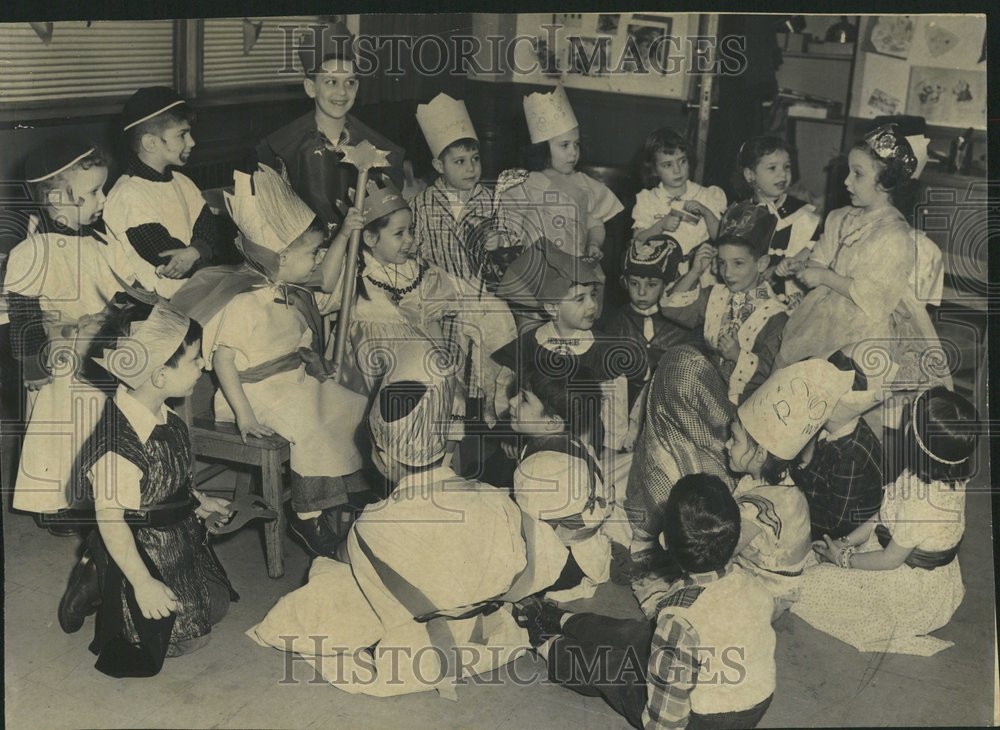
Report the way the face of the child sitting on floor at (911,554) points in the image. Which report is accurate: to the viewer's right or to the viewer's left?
to the viewer's left

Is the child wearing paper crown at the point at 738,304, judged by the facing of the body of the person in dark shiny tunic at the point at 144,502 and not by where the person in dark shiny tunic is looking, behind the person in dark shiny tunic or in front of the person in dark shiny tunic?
in front

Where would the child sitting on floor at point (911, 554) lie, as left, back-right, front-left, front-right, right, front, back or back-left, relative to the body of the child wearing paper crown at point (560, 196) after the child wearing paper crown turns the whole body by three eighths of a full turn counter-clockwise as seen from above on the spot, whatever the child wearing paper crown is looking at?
right

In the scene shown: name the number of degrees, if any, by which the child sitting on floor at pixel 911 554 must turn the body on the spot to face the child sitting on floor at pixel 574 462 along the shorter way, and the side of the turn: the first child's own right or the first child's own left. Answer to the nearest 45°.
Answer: approximately 45° to the first child's own left

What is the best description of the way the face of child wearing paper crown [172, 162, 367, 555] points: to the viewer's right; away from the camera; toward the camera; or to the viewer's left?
to the viewer's right
